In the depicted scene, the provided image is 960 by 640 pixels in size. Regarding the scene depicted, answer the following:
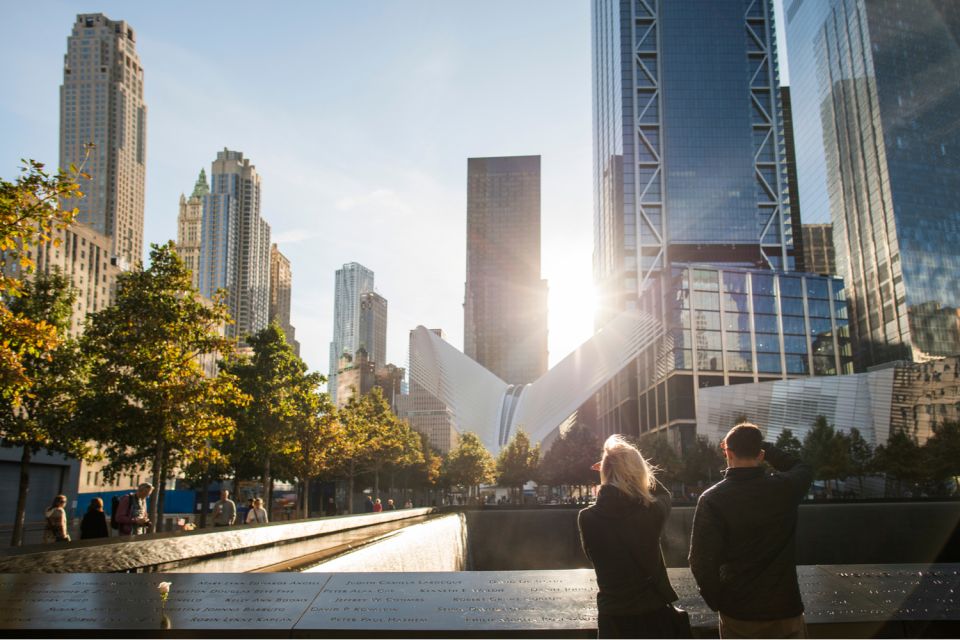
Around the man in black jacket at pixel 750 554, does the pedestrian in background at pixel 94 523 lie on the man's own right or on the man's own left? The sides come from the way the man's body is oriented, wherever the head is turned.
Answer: on the man's own left

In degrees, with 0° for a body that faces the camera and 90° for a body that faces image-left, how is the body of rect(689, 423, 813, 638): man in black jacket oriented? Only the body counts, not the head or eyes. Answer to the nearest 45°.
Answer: approximately 180°

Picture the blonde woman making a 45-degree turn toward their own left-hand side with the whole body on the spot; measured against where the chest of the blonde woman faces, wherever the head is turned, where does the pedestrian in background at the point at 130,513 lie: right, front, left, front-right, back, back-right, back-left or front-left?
front-right

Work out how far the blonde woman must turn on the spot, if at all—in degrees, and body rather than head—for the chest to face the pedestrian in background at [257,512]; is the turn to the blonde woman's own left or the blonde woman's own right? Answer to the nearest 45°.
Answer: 0° — they already face them

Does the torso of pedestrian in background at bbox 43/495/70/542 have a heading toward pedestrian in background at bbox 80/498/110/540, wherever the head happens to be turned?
yes

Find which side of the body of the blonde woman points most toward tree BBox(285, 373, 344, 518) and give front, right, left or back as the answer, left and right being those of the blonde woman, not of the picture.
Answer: front

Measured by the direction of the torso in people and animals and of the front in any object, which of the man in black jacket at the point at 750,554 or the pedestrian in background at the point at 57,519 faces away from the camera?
the man in black jacket

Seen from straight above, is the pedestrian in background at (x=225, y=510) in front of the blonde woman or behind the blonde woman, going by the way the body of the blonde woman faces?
in front

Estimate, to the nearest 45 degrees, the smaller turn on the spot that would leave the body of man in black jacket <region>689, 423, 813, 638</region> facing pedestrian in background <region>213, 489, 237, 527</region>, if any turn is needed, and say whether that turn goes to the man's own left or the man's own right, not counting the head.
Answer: approximately 45° to the man's own left

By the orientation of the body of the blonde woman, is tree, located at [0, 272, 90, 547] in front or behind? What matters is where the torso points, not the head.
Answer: in front

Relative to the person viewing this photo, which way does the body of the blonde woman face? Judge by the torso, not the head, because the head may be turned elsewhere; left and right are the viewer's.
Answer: facing away from the viewer and to the left of the viewer

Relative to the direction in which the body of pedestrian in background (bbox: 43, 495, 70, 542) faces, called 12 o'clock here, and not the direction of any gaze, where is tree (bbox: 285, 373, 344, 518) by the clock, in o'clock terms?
The tree is roughly at 10 o'clock from the pedestrian in background.
